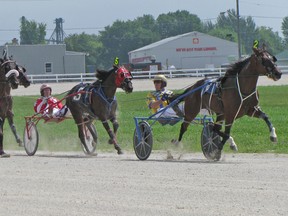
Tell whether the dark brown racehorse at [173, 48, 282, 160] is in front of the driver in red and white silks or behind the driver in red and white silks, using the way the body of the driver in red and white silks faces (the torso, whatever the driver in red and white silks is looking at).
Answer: in front

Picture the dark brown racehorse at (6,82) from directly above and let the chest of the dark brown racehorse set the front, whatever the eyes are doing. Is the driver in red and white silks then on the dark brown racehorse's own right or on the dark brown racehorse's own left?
on the dark brown racehorse's own left

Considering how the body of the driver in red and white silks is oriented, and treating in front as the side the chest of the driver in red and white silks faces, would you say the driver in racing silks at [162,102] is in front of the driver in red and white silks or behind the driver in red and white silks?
in front

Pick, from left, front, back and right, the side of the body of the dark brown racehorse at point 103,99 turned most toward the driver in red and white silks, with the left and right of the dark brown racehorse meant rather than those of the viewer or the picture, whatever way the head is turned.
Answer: back

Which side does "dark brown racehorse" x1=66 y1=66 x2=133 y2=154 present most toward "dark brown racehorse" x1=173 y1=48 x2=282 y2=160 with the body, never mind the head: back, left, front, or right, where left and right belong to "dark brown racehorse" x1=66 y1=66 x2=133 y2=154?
front

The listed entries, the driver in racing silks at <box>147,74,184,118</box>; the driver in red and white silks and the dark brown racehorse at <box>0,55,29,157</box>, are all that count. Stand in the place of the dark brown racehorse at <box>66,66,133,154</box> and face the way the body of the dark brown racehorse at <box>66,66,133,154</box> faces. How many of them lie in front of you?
1
